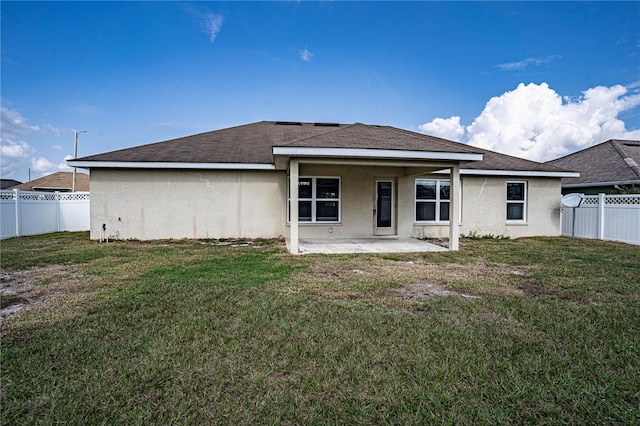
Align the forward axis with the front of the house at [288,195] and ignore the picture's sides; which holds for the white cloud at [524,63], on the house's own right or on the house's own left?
on the house's own right

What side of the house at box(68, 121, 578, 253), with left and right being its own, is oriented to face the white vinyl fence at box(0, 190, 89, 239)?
left

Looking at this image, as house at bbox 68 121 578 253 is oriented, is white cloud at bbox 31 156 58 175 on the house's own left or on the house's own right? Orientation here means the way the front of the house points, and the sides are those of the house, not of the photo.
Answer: on the house's own left

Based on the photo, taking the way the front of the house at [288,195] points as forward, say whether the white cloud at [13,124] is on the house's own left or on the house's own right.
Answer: on the house's own left

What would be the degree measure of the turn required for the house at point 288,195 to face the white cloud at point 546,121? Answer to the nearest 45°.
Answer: approximately 45° to its right

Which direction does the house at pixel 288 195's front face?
away from the camera

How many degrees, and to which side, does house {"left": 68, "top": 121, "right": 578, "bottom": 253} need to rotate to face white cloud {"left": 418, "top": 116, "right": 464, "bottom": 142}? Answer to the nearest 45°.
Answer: approximately 45° to its right

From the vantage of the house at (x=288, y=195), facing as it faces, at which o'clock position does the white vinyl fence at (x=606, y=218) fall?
The white vinyl fence is roughly at 3 o'clock from the house.
